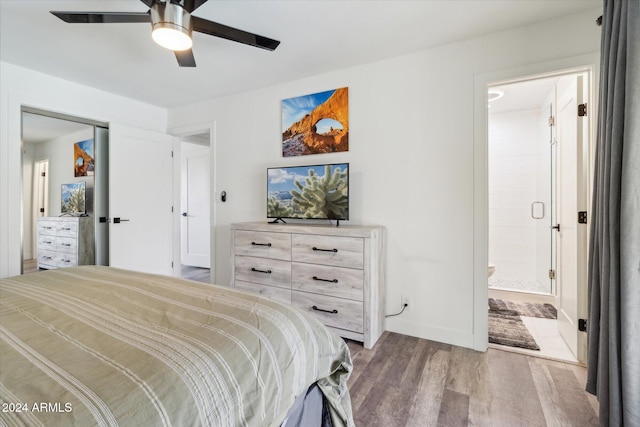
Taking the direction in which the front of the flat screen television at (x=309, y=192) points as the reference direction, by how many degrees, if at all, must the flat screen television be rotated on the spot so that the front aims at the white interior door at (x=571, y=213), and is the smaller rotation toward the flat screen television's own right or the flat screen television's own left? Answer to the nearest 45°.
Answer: approximately 135° to the flat screen television's own left

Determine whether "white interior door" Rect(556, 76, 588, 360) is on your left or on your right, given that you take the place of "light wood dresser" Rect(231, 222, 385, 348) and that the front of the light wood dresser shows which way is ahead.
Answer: on your left

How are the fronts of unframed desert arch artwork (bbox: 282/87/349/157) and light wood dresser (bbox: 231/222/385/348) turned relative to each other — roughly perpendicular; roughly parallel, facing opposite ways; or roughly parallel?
roughly parallel

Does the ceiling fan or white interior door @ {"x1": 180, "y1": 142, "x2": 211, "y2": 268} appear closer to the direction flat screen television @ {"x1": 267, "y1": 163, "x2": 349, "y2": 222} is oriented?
the ceiling fan

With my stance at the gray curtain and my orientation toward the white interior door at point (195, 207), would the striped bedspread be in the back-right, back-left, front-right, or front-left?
front-left

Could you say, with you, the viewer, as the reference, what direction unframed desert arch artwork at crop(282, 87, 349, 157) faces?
facing the viewer and to the left of the viewer

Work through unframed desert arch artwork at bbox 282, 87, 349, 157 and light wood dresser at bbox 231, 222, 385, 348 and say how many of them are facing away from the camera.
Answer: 0

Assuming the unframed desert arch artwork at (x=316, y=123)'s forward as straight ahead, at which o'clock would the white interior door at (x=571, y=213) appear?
The white interior door is roughly at 8 o'clock from the unframed desert arch artwork.

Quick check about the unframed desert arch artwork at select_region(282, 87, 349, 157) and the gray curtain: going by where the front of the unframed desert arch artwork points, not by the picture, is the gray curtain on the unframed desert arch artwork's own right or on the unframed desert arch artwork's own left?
on the unframed desert arch artwork's own left

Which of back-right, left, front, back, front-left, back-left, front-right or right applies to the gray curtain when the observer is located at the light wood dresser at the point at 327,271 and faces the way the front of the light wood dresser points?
left

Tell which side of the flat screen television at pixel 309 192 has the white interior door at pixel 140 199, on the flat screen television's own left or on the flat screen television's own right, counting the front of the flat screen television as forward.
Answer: on the flat screen television's own right

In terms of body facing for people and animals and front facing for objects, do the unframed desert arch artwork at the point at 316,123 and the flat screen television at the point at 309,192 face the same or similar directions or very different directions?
same or similar directions
